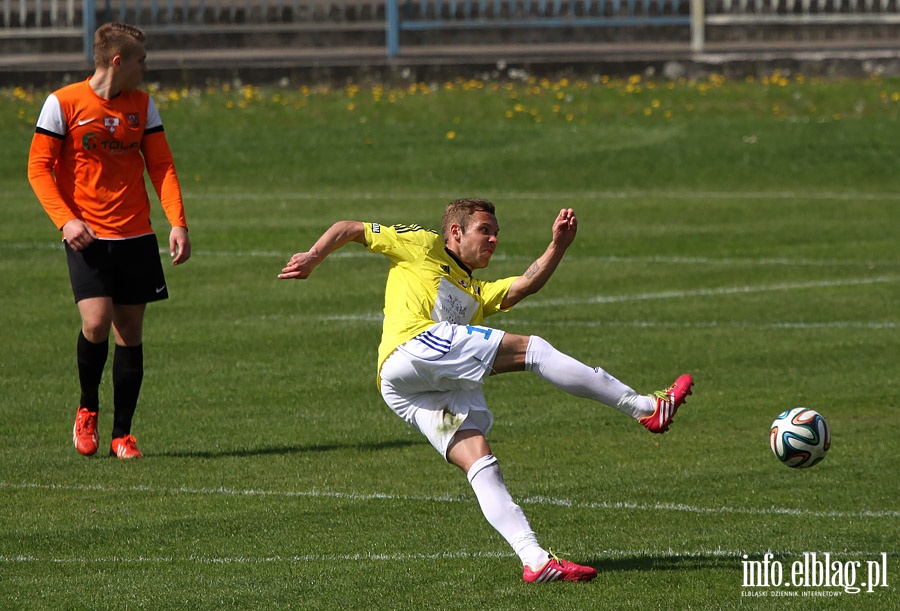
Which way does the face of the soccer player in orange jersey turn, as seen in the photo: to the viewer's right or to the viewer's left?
to the viewer's right

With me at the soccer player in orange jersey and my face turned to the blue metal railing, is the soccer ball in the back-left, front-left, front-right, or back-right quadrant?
back-right

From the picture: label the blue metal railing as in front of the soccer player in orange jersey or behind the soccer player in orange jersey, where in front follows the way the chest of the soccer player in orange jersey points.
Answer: behind

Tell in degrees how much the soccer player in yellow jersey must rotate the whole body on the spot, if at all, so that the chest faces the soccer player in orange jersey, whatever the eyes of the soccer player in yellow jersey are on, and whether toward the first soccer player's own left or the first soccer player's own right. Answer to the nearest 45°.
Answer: approximately 180°

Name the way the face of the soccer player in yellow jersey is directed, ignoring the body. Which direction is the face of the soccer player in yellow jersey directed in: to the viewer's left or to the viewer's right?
to the viewer's right

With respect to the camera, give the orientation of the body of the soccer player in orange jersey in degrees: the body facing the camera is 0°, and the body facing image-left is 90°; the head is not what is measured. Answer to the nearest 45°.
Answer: approximately 0°

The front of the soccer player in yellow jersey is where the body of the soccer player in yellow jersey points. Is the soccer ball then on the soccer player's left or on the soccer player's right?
on the soccer player's left

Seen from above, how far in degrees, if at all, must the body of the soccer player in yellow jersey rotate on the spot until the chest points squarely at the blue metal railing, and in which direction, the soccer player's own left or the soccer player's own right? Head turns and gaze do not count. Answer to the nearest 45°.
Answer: approximately 135° to the soccer player's own left

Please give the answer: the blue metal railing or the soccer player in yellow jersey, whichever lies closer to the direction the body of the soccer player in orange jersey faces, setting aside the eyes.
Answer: the soccer player in yellow jersey

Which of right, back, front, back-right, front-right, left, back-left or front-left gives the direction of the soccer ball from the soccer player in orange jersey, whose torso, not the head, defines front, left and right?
front-left
